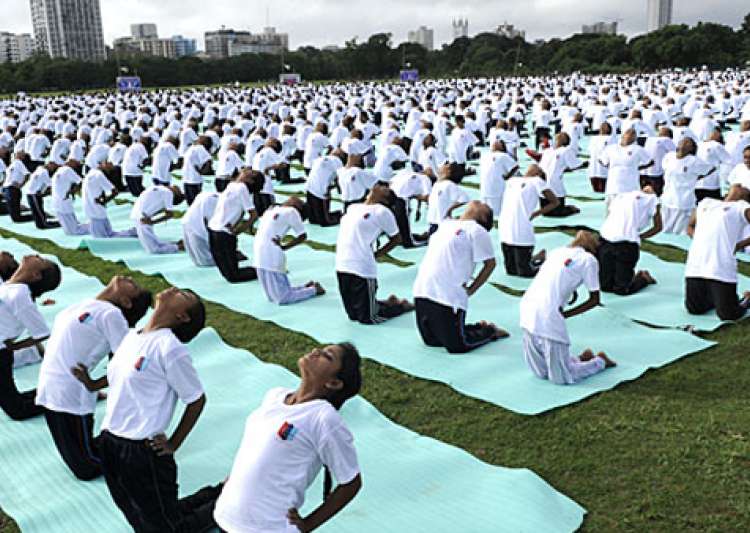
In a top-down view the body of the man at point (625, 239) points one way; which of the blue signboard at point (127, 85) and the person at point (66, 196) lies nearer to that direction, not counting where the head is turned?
the person

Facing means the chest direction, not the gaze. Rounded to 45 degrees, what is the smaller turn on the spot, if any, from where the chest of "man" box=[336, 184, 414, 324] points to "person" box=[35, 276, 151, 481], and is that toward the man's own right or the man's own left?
0° — they already face them

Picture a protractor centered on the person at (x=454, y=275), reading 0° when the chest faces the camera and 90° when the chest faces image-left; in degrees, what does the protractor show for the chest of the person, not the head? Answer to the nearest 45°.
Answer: approximately 45°

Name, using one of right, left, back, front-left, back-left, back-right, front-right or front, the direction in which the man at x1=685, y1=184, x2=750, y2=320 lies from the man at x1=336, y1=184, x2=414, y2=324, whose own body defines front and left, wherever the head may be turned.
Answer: back-left

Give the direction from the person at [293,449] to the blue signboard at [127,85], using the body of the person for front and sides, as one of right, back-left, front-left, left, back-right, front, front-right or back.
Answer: back-right

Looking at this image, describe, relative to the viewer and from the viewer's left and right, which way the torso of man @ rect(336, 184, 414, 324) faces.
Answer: facing the viewer and to the left of the viewer

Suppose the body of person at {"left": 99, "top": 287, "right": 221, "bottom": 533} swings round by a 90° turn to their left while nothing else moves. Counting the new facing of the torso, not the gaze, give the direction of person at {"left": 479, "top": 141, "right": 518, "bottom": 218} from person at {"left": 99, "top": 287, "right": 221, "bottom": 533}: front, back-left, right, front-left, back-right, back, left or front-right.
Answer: left

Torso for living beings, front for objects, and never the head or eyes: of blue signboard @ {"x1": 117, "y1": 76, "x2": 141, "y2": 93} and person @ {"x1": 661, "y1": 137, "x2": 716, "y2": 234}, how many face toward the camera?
2

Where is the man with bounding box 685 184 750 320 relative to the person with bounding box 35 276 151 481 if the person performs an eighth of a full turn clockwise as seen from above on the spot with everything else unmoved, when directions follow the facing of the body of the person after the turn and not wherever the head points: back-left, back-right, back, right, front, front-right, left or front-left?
back

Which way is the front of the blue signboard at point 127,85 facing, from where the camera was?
facing the viewer

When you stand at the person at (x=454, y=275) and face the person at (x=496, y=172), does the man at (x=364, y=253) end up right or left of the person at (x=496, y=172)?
left

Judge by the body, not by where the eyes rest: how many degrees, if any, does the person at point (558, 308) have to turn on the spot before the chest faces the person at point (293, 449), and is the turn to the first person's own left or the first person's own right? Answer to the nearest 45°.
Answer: approximately 45° to the first person's own left

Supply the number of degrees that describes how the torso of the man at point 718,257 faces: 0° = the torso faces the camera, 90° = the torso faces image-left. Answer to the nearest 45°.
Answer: approximately 45°

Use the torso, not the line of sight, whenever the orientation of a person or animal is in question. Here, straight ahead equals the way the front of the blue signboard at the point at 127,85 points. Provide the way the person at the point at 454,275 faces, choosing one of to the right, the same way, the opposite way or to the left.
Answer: to the right

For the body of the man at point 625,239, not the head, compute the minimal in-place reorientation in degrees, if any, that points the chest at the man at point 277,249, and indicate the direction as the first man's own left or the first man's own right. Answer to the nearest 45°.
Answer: approximately 45° to the first man's own right
